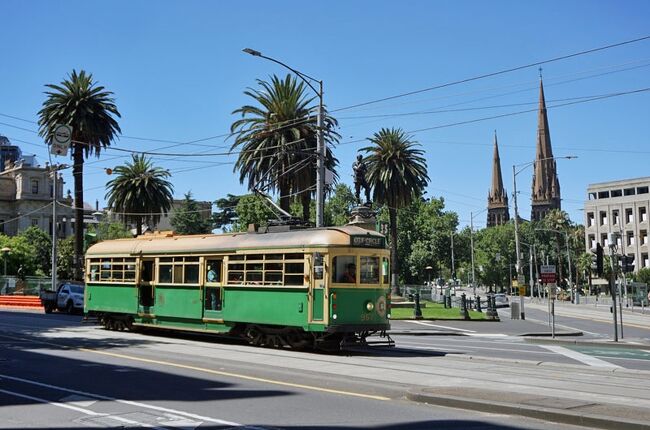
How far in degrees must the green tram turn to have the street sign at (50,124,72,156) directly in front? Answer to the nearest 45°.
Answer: approximately 180°

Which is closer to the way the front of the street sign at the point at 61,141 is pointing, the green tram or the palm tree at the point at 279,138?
the green tram

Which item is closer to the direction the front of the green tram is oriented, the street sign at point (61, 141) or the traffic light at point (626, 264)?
the traffic light

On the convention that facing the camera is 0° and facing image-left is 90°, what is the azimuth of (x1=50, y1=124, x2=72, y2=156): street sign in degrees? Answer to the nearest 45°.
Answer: approximately 0°

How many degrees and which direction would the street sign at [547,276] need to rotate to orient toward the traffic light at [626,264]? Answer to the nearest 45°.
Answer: approximately 135° to its left

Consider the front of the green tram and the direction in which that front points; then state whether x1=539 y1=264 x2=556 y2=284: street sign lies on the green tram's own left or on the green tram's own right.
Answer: on the green tram's own left

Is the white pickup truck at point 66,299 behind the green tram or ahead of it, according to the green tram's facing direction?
behind

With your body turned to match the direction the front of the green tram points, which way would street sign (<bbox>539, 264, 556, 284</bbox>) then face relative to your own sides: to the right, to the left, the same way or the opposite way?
to the right

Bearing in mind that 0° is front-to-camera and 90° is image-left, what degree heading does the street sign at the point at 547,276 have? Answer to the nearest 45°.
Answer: approximately 0°

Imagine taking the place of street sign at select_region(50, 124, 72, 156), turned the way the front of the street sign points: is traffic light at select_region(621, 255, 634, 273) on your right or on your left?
on your left

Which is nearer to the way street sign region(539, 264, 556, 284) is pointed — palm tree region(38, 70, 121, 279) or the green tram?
the green tram

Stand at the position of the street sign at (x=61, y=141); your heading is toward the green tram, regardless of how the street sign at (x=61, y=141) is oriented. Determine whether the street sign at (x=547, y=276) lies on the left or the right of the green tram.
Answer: left

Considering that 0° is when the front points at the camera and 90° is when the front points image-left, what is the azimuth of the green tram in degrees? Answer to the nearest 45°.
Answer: approximately 315°

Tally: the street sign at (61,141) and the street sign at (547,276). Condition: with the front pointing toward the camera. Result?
2
